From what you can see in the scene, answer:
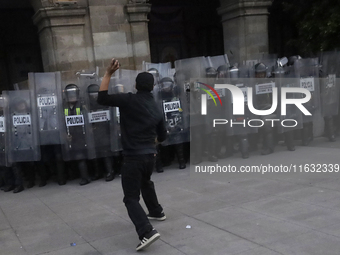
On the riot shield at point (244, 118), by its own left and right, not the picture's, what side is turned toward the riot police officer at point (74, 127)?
right

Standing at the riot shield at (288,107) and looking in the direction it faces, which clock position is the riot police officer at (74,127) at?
The riot police officer is roughly at 2 o'clock from the riot shield.

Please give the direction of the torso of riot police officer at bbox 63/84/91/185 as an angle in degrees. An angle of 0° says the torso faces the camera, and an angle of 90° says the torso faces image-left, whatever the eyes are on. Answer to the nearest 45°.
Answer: approximately 0°

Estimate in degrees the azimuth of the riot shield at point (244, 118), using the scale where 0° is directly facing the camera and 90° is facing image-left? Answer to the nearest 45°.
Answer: approximately 0°

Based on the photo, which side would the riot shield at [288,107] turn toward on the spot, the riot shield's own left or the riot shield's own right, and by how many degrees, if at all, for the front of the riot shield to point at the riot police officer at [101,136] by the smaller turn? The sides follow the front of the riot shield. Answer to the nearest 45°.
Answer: approximately 45° to the riot shield's own right
